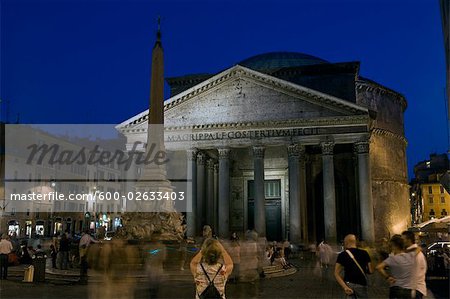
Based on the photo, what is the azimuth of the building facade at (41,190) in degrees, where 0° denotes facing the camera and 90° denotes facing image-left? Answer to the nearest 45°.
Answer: approximately 315°

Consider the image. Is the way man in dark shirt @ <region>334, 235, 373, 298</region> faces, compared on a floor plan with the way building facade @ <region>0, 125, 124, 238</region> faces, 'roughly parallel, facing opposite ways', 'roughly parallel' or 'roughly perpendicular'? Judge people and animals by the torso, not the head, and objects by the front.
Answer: roughly perpendicular

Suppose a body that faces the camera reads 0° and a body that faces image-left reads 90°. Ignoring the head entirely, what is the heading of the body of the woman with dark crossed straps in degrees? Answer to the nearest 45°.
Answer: approximately 180°

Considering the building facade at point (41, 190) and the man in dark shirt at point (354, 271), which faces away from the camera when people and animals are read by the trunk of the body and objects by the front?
the man in dark shirt

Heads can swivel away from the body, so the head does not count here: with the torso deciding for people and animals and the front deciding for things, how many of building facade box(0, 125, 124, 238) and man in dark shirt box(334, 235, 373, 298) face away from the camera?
1

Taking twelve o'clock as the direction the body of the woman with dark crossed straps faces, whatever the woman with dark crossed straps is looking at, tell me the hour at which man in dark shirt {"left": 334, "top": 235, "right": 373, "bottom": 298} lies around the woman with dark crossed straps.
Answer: The man in dark shirt is roughly at 3 o'clock from the woman with dark crossed straps.

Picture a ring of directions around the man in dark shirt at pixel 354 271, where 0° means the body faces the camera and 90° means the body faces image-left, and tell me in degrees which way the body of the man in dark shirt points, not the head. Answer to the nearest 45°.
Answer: approximately 180°

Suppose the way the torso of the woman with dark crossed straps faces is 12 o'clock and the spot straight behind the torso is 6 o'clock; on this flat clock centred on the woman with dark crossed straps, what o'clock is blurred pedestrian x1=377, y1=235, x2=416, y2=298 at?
The blurred pedestrian is roughly at 3 o'clock from the woman with dark crossed straps.

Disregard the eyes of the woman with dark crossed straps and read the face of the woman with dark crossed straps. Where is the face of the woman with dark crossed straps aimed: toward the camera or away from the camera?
away from the camera

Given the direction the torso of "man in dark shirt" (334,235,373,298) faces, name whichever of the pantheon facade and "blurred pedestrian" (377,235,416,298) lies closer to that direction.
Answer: the pantheon facade
